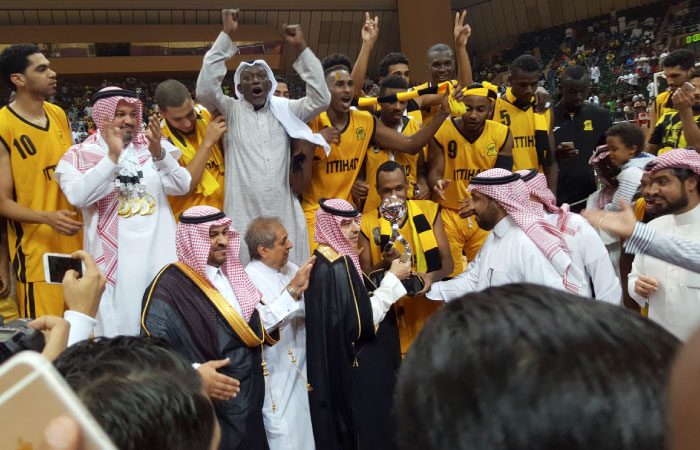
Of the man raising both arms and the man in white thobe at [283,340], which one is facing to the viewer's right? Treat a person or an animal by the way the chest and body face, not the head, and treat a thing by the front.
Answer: the man in white thobe

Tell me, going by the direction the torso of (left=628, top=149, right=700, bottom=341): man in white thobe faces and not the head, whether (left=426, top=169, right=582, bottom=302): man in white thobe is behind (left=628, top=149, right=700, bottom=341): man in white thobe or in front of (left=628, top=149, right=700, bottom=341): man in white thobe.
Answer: in front

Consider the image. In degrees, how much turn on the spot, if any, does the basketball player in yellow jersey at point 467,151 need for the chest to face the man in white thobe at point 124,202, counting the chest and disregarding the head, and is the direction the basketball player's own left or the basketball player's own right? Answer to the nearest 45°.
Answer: approximately 45° to the basketball player's own right

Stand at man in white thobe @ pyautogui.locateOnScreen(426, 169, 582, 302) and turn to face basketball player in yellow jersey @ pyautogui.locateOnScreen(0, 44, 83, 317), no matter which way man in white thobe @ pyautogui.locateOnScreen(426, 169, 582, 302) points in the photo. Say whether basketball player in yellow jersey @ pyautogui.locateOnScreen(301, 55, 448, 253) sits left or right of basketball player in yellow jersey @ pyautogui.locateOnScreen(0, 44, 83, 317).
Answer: right

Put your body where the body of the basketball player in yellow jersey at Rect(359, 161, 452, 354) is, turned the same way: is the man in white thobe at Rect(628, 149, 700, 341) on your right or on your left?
on your left

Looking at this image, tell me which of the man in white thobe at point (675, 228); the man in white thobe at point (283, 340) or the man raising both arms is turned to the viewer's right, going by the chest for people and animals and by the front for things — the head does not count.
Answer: the man in white thobe at point (283, 340)

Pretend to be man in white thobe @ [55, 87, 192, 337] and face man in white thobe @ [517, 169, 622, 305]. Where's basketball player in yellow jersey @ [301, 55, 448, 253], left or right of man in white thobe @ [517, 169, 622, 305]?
left

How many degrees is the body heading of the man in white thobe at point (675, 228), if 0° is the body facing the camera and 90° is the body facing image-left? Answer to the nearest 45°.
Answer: approximately 45°

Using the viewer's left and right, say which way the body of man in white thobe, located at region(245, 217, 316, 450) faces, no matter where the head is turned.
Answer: facing to the right of the viewer

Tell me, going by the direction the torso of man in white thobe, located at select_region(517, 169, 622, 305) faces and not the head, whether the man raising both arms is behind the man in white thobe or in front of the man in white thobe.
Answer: in front

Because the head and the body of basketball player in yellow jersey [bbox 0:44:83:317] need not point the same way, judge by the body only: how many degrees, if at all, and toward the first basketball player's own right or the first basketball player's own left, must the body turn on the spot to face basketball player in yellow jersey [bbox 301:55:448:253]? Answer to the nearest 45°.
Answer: approximately 45° to the first basketball player's own left

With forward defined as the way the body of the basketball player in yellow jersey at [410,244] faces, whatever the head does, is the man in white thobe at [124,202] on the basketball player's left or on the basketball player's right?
on the basketball player's right

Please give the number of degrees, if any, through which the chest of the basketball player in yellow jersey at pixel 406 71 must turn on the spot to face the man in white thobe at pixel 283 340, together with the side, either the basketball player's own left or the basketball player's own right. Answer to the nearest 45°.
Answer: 0° — they already face them
